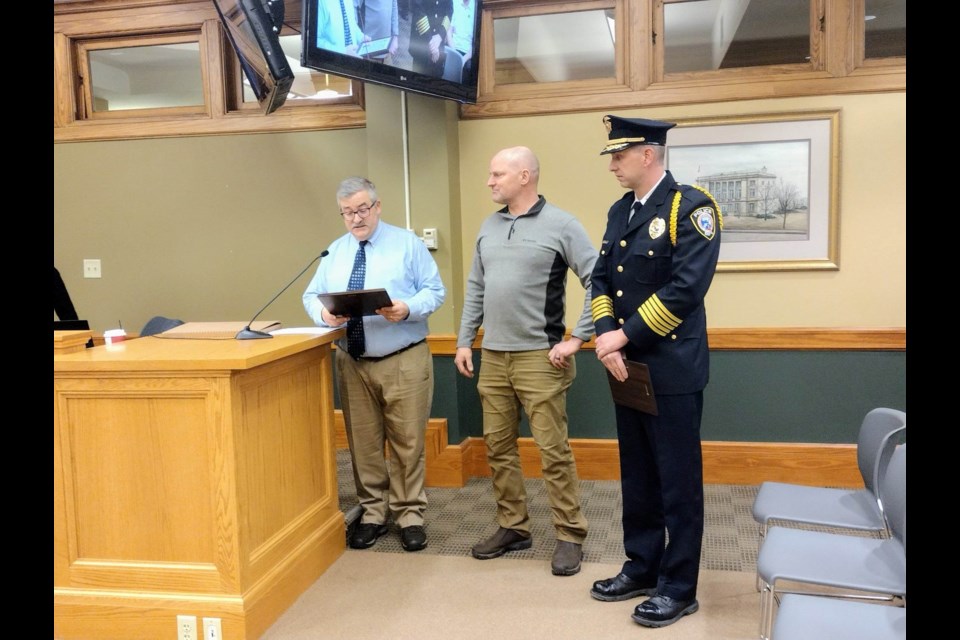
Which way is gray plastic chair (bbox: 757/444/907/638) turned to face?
to the viewer's left

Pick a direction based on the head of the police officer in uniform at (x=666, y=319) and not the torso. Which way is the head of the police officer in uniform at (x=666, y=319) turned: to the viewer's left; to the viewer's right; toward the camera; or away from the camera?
to the viewer's left

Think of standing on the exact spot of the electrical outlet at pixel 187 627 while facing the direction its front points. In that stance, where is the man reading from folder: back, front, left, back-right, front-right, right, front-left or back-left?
back-left

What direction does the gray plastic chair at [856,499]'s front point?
to the viewer's left

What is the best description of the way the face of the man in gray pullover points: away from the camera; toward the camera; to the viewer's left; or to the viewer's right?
to the viewer's left

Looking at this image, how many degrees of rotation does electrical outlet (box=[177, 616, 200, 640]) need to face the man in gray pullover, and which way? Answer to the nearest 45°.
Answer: approximately 90° to its left

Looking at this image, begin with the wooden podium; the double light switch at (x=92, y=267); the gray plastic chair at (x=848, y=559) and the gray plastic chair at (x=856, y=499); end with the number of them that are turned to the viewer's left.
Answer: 2
